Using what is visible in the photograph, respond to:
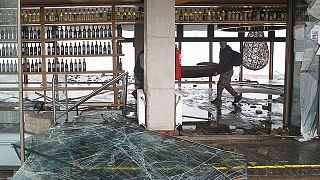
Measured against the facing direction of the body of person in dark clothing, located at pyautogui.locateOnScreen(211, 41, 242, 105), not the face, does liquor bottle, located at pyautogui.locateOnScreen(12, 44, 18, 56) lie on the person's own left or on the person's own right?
on the person's own left

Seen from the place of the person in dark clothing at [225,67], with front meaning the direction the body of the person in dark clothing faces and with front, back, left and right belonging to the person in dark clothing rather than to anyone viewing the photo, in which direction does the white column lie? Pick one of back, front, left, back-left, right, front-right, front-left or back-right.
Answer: left

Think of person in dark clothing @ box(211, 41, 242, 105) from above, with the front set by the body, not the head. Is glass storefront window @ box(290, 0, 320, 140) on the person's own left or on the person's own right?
on the person's own left

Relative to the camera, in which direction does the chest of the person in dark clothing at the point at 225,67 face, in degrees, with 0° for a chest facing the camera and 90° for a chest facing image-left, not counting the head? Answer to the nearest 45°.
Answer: approximately 90°

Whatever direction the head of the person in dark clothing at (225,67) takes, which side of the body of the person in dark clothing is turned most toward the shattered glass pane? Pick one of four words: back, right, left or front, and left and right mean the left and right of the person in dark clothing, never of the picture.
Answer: left

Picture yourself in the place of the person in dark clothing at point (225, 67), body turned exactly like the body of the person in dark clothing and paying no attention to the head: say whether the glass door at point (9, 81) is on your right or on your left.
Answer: on your left

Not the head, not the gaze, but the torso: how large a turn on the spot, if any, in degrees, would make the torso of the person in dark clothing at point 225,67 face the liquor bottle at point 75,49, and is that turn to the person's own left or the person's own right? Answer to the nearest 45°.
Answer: approximately 45° to the person's own left
